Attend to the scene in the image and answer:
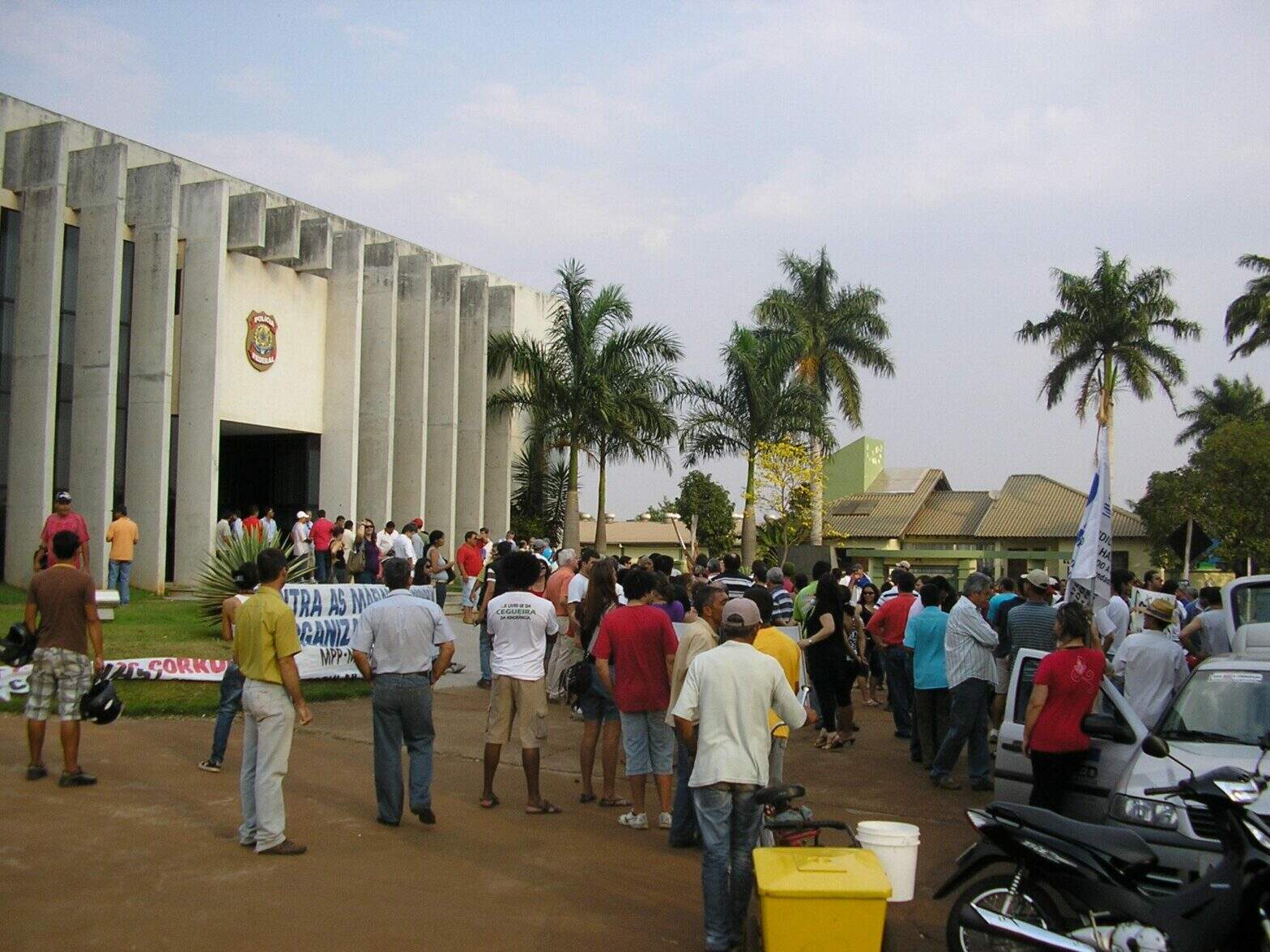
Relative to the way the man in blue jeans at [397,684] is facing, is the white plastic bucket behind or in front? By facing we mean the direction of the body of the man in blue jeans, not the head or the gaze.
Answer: behind

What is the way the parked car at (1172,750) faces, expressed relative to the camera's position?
facing the viewer

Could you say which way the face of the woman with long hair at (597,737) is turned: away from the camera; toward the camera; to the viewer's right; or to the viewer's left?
away from the camera

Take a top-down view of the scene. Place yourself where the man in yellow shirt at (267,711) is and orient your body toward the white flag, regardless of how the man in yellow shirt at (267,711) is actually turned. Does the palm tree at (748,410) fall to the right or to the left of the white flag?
left

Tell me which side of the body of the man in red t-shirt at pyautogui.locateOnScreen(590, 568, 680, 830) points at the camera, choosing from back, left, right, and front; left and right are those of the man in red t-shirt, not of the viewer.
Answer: back

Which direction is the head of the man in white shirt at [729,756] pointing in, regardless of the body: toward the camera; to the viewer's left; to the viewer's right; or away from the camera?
away from the camera

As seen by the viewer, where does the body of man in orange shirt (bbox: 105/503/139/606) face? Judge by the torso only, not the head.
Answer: away from the camera

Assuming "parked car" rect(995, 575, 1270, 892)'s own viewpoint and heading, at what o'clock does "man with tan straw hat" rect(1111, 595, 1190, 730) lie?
The man with tan straw hat is roughly at 6 o'clock from the parked car.

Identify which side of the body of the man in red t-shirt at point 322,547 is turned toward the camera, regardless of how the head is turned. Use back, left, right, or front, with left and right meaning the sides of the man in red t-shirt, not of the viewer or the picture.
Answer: back

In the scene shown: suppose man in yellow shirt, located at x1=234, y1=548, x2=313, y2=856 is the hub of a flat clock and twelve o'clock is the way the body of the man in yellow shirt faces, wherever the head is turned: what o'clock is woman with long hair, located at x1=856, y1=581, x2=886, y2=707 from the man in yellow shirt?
The woman with long hair is roughly at 12 o'clock from the man in yellow shirt.
